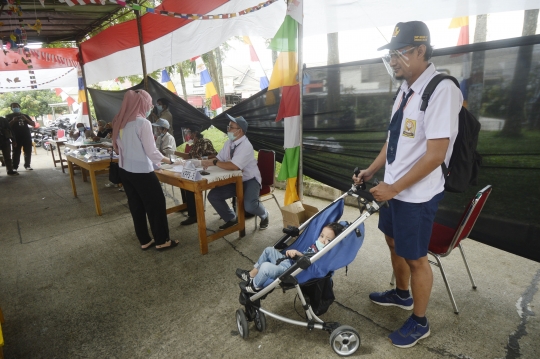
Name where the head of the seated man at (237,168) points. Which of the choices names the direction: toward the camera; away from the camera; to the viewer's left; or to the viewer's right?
to the viewer's left

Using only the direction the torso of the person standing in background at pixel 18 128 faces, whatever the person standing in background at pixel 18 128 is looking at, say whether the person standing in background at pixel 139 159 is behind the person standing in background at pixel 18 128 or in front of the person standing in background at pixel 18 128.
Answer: in front

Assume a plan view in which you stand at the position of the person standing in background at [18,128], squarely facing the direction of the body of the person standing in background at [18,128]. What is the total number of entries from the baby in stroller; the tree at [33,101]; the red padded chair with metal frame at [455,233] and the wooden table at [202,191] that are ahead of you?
3

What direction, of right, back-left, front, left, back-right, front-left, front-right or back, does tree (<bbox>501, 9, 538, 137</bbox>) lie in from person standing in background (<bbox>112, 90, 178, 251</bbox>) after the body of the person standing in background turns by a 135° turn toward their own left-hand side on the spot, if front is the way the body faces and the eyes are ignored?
back-right

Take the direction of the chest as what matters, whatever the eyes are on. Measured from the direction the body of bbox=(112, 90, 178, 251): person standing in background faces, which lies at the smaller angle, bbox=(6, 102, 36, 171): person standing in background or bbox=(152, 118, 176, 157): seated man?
the seated man

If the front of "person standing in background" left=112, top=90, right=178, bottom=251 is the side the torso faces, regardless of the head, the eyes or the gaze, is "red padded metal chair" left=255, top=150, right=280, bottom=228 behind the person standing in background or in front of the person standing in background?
in front

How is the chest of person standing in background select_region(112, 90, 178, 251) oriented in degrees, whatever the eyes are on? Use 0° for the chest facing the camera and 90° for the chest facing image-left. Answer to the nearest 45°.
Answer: approximately 225°

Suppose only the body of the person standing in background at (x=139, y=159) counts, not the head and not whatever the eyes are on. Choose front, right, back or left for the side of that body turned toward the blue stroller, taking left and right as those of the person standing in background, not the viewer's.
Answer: right

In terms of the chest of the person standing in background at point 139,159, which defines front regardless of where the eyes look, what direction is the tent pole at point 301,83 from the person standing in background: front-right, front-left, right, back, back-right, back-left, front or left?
front-right

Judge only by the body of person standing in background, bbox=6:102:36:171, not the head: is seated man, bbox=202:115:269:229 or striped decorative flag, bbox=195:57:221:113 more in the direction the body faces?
the seated man

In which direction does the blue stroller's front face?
to the viewer's left
